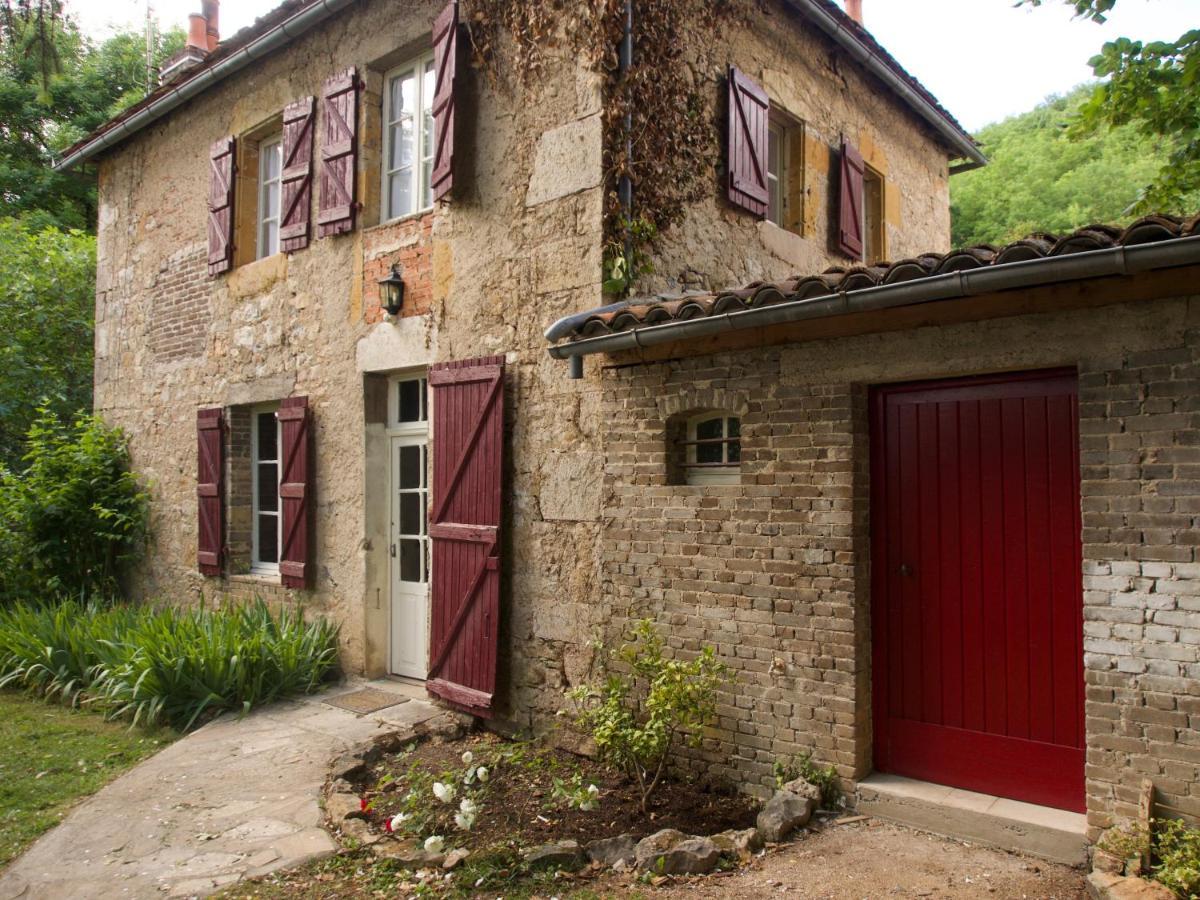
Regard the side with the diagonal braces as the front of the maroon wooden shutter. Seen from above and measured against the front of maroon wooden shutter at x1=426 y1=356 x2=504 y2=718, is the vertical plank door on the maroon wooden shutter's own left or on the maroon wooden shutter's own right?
on the maroon wooden shutter's own left

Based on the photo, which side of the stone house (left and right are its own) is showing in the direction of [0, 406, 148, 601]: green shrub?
right

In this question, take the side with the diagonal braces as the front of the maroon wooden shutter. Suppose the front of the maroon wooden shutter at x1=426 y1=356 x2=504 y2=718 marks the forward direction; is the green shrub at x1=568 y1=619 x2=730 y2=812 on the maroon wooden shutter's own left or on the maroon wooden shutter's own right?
on the maroon wooden shutter's own left

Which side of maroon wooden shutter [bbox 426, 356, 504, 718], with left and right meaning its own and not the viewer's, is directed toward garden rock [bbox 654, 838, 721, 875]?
left

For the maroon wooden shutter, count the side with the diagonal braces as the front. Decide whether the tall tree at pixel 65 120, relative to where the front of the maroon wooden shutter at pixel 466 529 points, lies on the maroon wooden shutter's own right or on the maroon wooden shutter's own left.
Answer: on the maroon wooden shutter's own right
